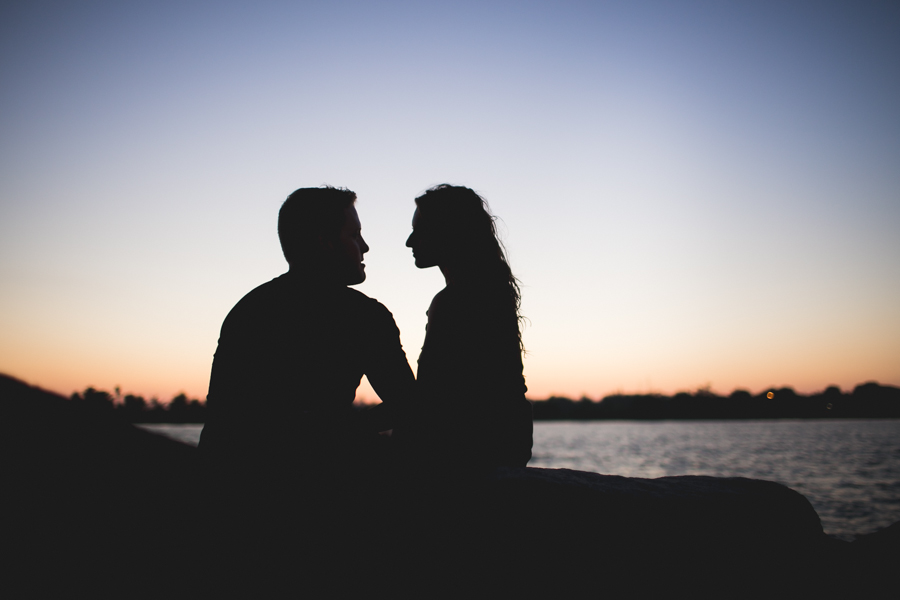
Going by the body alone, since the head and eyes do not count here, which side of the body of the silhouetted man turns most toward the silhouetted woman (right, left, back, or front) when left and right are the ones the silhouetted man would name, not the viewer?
front

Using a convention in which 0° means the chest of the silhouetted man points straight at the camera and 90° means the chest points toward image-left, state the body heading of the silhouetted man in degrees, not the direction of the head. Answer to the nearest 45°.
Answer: approximately 225°

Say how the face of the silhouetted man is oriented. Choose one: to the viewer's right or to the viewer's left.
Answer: to the viewer's right

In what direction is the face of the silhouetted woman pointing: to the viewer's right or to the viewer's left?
to the viewer's left
